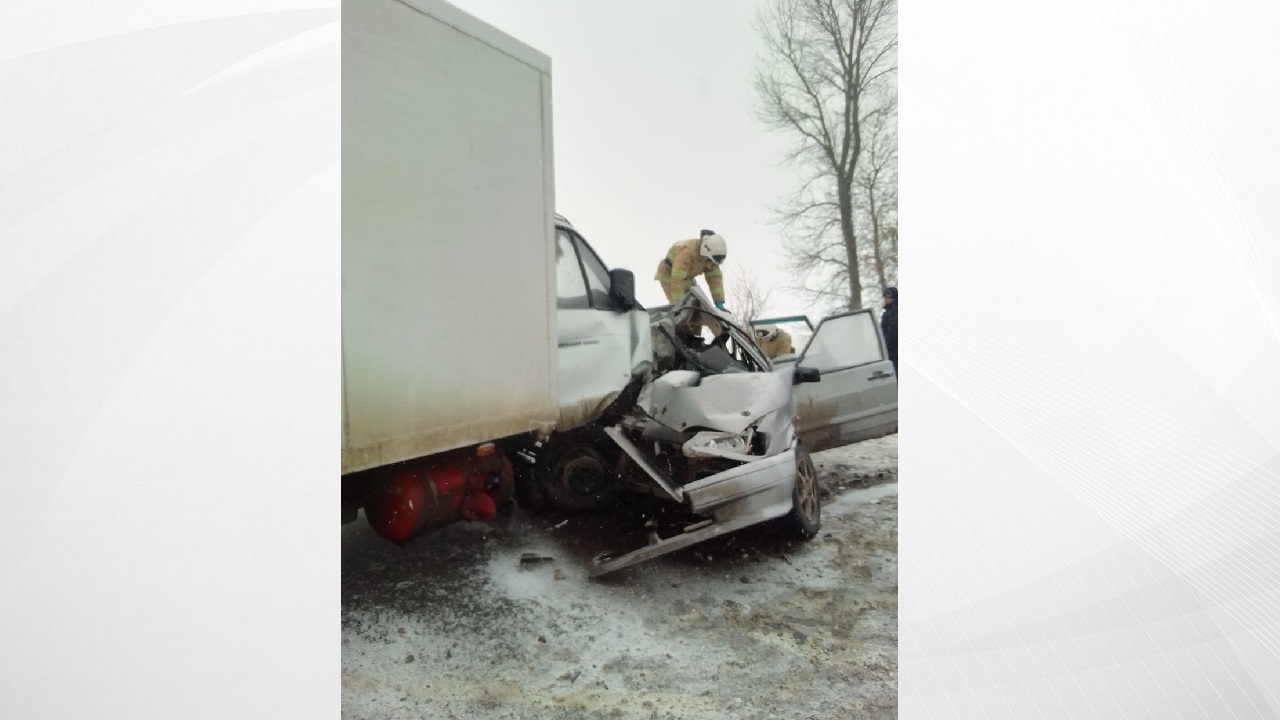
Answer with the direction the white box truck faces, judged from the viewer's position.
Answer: facing away from the viewer and to the right of the viewer

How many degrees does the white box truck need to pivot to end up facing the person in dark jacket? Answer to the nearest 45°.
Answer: approximately 45° to its right
